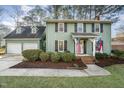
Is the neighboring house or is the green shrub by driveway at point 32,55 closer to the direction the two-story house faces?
the green shrub by driveway

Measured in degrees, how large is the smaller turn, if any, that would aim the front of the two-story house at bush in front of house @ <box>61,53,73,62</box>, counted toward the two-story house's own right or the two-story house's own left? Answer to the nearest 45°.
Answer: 0° — it already faces it

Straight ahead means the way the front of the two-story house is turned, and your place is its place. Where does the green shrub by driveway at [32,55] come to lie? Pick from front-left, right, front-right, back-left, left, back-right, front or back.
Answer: front-right

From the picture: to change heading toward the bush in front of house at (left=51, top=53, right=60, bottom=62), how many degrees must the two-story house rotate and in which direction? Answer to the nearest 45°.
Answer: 0° — it already faces it

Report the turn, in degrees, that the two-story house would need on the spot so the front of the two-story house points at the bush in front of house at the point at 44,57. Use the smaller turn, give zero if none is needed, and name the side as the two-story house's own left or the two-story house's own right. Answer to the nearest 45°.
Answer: approximately 45° to the two-story house's own right

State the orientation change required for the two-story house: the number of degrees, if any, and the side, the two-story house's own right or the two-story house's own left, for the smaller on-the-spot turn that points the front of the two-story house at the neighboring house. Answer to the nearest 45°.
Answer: approximately 135° to the two-story house's own left

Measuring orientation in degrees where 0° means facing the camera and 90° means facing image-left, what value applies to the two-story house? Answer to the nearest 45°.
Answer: approximately 0°
